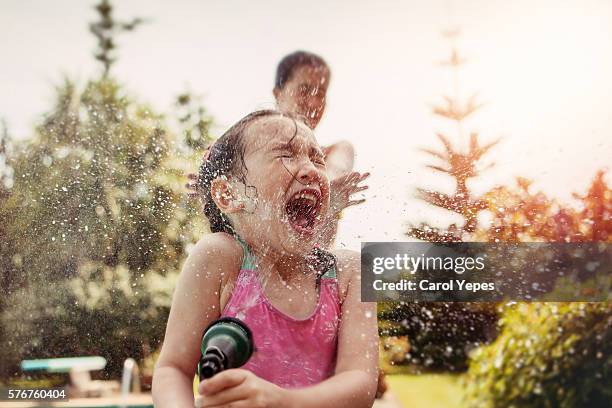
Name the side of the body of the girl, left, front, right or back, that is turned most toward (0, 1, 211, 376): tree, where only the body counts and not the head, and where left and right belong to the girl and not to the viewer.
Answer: back

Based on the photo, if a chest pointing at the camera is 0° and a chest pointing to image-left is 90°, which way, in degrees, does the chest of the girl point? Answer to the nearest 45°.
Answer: approximately 315°

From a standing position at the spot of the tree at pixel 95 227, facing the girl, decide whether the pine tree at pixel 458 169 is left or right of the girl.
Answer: left
